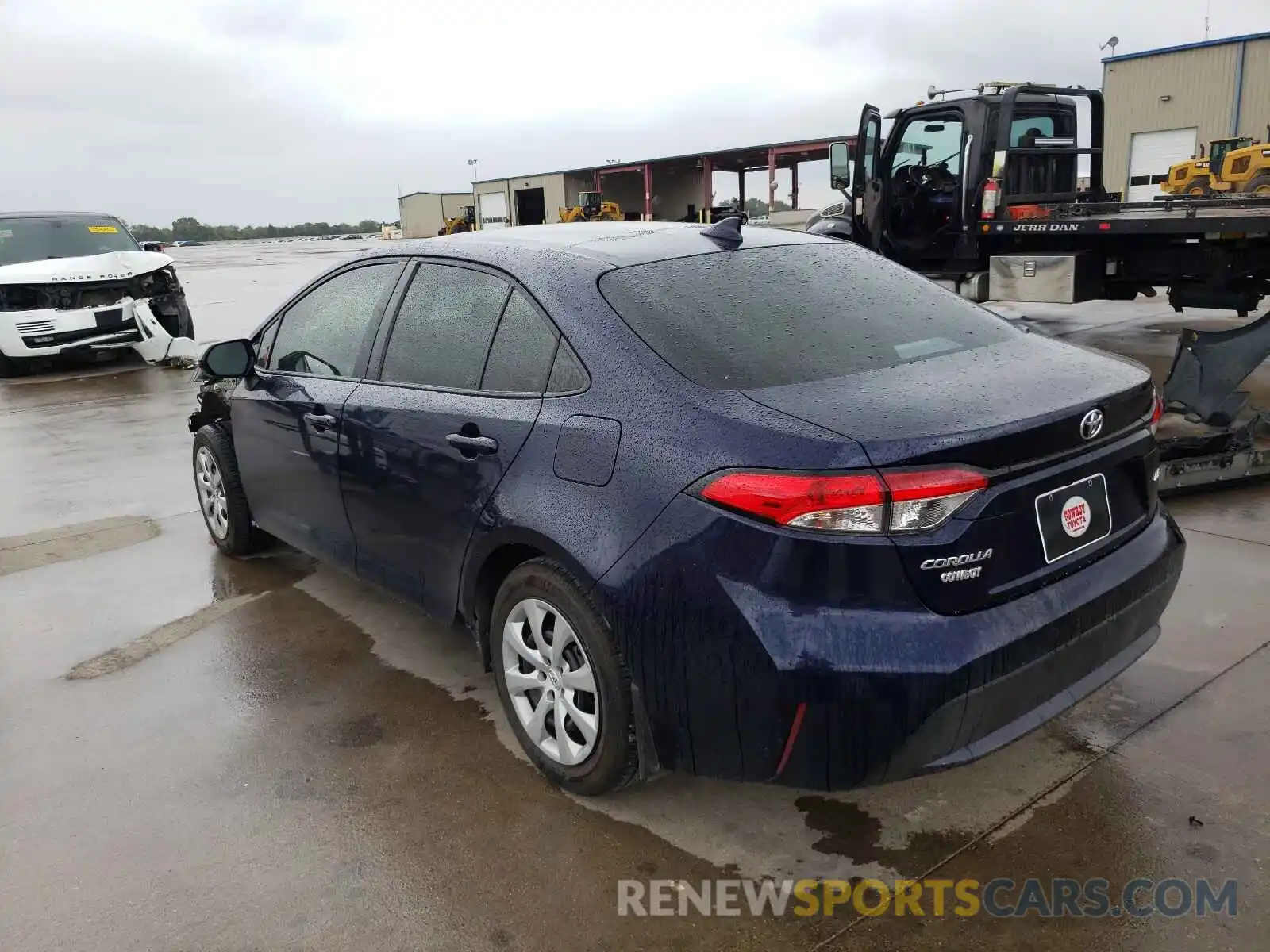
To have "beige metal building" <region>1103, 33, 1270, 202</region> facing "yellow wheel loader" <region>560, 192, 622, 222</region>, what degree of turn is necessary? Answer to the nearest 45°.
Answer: approximately 45° to its right

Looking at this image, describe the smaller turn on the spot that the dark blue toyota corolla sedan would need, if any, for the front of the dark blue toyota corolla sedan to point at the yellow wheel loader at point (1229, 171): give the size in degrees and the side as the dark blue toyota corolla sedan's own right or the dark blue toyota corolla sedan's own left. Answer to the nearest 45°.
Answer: approximately 90° to the dark blue toyota corolla sedan's own right

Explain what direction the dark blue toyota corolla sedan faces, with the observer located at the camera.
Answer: facing away from the viewer and to the left of the viewer

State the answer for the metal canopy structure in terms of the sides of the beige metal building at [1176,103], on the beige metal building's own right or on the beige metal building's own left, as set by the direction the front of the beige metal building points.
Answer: on the beige metal building's own right

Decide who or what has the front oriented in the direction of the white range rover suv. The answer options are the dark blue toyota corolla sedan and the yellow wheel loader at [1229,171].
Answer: the dark blue toyota corolla sedan
